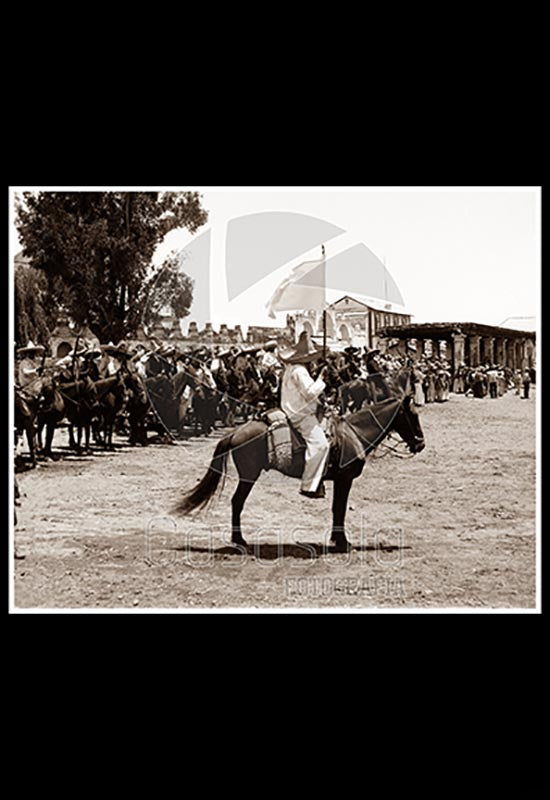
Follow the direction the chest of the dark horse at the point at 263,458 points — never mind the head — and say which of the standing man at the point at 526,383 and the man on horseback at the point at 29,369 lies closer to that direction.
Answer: the standing man

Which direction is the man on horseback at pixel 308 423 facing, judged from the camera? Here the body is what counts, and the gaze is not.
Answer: to the viewer's right

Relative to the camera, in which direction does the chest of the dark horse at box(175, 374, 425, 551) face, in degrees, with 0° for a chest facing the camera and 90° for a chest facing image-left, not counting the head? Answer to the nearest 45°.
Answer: approximately 270°

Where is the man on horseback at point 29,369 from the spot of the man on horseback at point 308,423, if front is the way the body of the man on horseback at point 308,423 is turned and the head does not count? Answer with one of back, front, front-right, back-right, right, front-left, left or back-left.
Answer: back

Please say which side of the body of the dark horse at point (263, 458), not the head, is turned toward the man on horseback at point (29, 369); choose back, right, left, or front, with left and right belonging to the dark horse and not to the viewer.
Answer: back

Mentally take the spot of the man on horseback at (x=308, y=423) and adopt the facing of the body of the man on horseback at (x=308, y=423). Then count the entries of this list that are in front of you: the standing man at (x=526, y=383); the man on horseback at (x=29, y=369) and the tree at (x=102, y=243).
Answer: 1

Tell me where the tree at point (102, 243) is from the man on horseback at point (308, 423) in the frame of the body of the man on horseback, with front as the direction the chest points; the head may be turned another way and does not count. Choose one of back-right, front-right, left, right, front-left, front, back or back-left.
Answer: back
